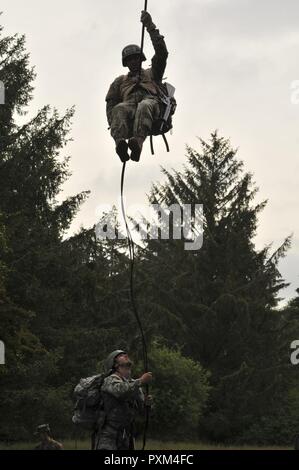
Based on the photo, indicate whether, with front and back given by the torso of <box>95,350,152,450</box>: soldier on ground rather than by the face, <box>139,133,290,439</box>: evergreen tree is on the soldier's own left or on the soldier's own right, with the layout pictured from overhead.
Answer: on the soldier's own left

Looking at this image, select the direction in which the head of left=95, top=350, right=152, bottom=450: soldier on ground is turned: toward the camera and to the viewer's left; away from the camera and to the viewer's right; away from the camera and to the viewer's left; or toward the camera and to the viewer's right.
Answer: toward the camera and to the viewer's right

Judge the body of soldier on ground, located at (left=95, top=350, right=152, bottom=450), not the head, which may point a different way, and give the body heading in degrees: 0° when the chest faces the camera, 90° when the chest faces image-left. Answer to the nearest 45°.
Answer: approximately 270°
